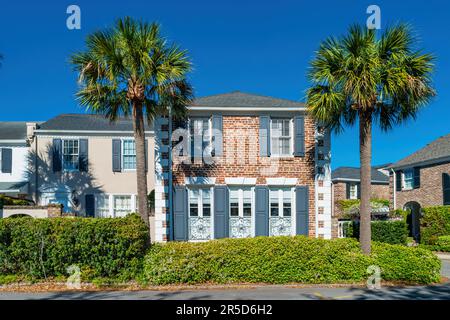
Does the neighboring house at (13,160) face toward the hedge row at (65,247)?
yes

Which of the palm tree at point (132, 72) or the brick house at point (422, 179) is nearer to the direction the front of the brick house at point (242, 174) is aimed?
the palm tree

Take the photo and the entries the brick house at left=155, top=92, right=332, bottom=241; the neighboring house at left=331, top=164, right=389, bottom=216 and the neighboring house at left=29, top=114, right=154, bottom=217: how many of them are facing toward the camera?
3

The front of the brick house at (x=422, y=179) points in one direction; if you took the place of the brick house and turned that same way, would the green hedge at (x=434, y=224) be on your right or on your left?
on your left

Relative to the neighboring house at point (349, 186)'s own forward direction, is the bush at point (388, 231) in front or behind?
in front

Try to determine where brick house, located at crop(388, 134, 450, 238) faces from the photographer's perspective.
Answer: facing the viewer and to the left of the viewer

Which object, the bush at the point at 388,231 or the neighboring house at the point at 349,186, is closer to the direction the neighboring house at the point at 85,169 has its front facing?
the bush

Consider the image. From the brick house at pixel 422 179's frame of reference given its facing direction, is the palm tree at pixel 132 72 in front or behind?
in front

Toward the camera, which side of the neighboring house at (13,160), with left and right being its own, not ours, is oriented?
front
